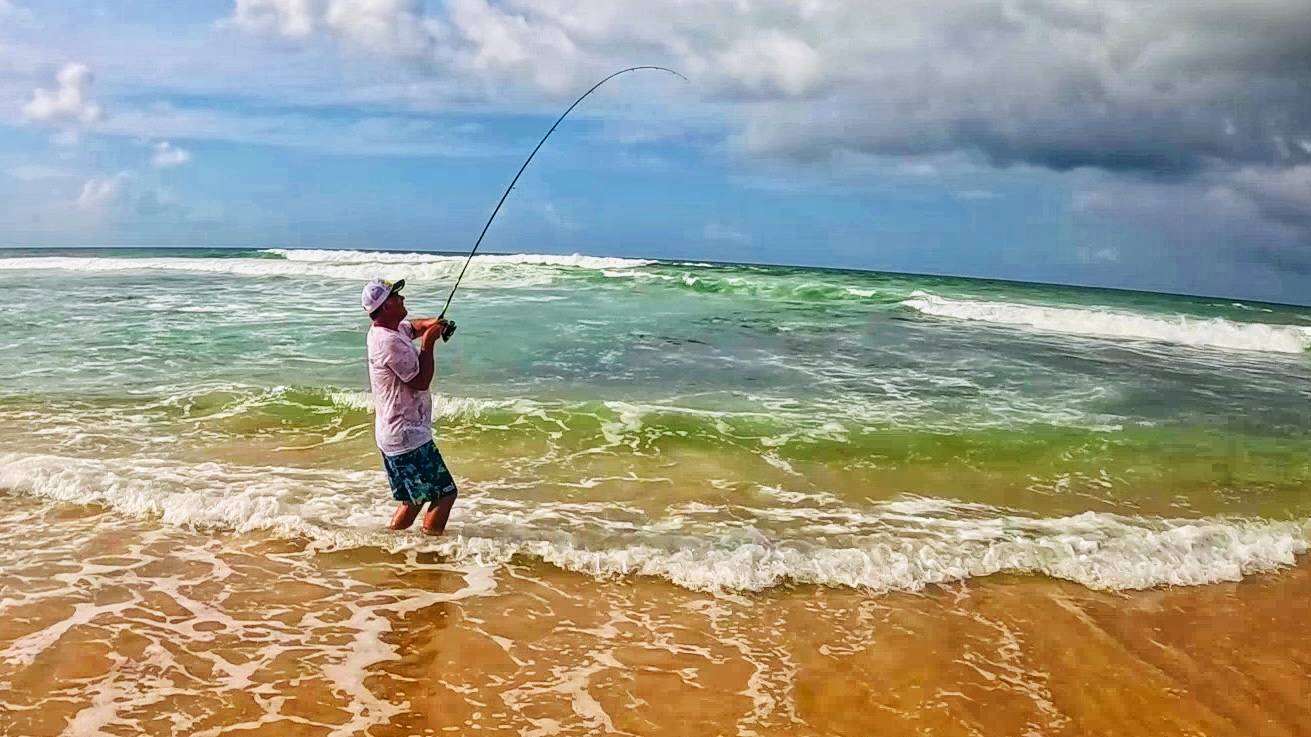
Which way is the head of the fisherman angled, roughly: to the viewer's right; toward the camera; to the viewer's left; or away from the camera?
to the viewer's right

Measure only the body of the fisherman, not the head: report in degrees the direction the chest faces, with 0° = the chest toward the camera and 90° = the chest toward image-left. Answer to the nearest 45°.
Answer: approximately 270°
